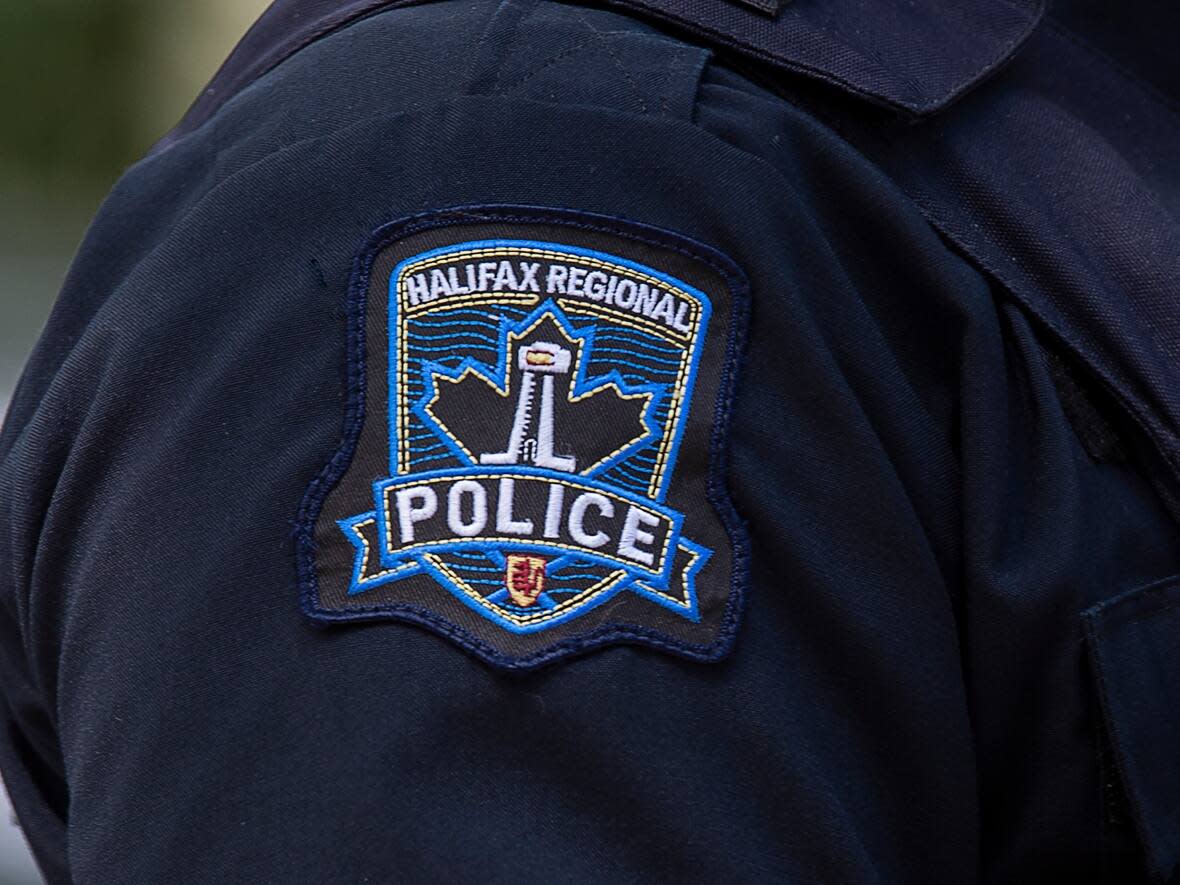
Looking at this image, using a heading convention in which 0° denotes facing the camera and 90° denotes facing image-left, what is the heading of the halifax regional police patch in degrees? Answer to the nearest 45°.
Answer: approximately 0°
